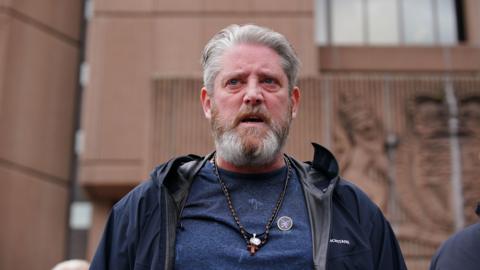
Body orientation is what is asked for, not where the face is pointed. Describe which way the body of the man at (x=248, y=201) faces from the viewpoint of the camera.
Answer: toward the camera

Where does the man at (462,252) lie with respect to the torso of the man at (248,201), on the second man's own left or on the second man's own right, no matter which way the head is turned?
on the second man's own left
